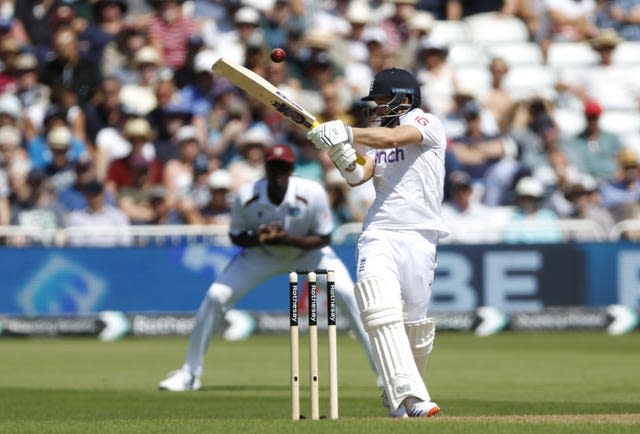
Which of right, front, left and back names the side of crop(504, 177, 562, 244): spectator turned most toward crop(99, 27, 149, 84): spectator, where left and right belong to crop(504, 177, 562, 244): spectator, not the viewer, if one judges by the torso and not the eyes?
right

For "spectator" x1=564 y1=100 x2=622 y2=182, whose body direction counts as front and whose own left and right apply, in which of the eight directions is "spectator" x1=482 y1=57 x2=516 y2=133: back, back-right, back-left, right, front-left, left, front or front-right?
right

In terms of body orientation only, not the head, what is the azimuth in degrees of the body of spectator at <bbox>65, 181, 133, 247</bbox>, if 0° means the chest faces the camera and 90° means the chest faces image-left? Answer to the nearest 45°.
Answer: approximately 0°

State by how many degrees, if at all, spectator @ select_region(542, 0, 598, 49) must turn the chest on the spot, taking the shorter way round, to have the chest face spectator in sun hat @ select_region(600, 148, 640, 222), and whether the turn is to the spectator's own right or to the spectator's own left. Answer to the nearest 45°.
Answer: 0° — they already face them

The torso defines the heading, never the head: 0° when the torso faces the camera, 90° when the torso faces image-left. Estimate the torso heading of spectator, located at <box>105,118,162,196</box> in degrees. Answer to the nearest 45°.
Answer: approximately 0°

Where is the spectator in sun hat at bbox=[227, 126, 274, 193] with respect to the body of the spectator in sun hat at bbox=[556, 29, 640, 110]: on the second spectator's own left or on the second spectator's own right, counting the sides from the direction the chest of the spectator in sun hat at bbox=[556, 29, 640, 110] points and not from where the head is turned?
on the second spectator's own right

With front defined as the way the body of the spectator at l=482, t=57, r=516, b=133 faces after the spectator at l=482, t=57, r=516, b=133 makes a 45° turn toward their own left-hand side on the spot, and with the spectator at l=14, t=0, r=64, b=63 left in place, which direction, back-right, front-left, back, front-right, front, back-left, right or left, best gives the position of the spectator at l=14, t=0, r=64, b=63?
back-right
